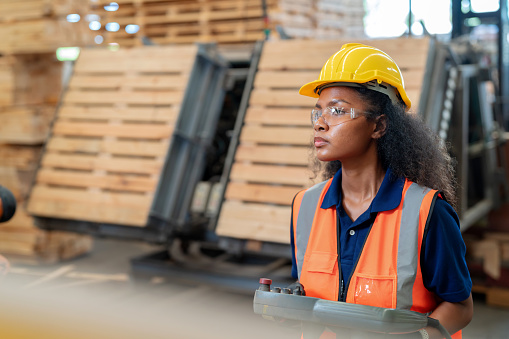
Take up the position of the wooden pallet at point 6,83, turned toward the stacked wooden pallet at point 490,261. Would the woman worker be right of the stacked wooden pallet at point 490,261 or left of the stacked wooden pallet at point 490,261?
right

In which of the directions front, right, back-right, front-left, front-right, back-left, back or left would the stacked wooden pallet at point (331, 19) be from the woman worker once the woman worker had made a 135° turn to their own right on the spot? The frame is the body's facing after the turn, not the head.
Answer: front

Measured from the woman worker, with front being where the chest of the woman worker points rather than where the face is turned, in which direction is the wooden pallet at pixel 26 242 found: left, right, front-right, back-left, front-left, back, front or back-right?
right

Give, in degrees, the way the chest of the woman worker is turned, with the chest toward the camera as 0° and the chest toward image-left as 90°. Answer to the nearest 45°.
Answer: approximately 45°

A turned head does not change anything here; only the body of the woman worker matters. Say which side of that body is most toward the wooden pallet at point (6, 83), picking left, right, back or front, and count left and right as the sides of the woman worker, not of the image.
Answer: right

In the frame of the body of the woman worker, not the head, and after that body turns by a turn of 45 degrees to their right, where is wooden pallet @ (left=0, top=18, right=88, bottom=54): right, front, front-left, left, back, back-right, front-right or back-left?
front-right

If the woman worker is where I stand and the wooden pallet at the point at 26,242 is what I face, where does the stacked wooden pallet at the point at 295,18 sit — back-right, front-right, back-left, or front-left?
front-right

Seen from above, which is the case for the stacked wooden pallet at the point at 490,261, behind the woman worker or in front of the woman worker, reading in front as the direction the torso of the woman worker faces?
behind

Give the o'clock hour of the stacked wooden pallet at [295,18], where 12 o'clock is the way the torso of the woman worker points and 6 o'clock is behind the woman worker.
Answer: The stacked wooden pallet is roughly at 4 o'clock from the woman worker.
